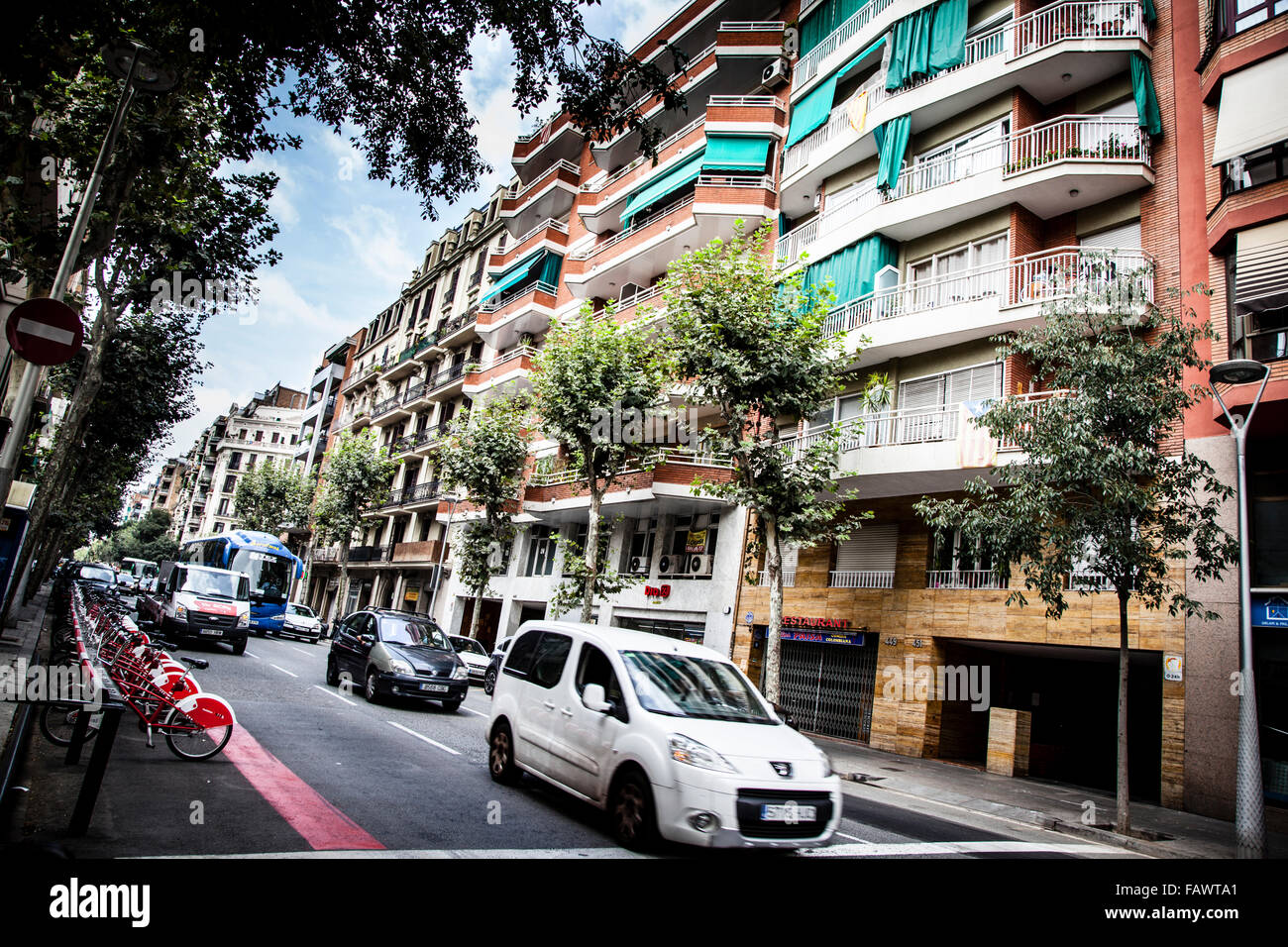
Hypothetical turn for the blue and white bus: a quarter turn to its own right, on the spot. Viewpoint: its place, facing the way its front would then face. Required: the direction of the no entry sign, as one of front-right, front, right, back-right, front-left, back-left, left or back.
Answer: front-left

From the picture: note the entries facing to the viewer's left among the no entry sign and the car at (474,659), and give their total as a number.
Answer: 0

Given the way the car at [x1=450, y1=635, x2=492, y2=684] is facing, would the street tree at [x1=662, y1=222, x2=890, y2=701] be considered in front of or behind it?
in front

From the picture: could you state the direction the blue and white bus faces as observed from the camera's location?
facing the viewer and to the right of the viewer

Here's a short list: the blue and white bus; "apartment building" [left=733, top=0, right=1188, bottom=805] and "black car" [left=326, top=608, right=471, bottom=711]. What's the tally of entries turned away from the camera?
0

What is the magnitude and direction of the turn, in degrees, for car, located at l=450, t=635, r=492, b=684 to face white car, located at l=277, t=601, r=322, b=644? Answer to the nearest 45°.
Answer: approximately 180°

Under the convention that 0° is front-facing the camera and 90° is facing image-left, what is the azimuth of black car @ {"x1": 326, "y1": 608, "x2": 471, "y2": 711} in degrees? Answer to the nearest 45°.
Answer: approximately 315°

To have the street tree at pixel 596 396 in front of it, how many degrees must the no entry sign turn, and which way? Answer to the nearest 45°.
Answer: approximately 135° to its left

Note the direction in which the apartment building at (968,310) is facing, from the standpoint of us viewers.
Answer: facing the viewer and to the left of the viewer

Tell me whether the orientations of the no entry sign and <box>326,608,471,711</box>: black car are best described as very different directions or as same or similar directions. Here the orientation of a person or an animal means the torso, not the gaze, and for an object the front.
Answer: same or similar directions

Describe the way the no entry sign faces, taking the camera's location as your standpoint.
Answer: facing the viewer

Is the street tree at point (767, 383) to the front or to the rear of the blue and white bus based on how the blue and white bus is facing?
to the front

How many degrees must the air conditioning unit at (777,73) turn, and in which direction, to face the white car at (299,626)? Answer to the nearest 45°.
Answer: approximately 90° to its right

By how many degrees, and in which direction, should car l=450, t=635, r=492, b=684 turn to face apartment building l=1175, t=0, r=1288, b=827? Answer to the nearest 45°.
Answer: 0° — it already faces it

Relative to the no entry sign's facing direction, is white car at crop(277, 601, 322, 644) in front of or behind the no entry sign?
behind
